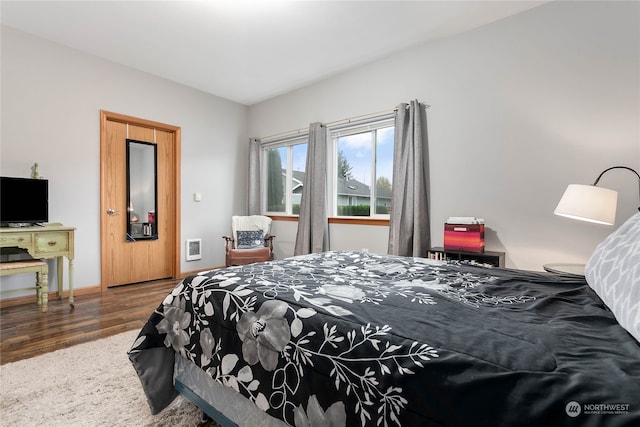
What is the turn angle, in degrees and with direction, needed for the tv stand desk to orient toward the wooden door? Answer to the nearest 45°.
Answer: approximately 135° to its left

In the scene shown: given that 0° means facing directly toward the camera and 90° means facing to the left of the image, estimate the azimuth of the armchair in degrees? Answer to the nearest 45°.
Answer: approximately 0°

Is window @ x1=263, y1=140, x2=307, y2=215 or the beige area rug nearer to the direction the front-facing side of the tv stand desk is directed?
the beige area rug

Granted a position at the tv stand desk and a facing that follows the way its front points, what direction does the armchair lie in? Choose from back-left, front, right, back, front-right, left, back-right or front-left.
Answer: left

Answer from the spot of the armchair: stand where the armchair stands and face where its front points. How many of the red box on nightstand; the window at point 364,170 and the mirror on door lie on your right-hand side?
1

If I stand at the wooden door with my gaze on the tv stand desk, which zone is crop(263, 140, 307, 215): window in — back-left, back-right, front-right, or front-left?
back-left

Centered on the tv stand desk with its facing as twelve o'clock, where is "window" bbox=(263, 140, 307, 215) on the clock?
The window is roughly at 9 o'clock from the tv stand desk.

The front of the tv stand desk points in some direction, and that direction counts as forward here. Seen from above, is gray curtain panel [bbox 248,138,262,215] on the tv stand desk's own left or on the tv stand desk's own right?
on the tv stand desk's own left

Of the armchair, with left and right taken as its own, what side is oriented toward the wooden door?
right

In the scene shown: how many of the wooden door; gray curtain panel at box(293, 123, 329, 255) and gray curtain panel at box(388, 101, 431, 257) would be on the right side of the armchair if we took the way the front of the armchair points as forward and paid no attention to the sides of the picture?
1

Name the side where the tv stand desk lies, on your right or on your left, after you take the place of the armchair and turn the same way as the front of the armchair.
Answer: on your right

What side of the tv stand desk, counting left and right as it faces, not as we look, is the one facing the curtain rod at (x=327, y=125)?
left
